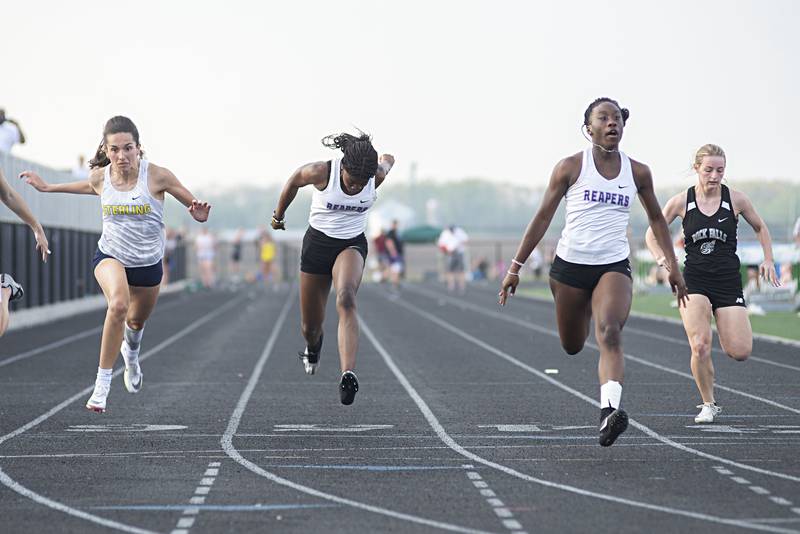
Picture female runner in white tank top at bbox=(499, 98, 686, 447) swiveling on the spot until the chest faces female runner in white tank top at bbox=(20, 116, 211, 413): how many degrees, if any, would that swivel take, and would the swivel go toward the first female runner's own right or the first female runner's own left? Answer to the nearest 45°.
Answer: approximately 90° to the first female runner's own right

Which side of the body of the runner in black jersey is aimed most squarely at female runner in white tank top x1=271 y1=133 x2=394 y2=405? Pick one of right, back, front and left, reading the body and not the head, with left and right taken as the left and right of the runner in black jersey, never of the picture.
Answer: right

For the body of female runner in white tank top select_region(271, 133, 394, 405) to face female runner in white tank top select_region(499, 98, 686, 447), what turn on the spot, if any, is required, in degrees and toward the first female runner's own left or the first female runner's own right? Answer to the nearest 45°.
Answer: approximately 45° to the first female runner's own left

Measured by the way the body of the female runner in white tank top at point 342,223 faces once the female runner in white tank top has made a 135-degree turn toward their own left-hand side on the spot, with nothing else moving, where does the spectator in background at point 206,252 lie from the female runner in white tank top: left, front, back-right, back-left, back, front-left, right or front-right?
front-left

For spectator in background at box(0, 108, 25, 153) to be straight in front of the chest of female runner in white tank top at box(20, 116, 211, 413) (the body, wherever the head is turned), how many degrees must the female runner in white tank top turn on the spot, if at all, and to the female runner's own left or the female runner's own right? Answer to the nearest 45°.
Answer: approximately 180°
